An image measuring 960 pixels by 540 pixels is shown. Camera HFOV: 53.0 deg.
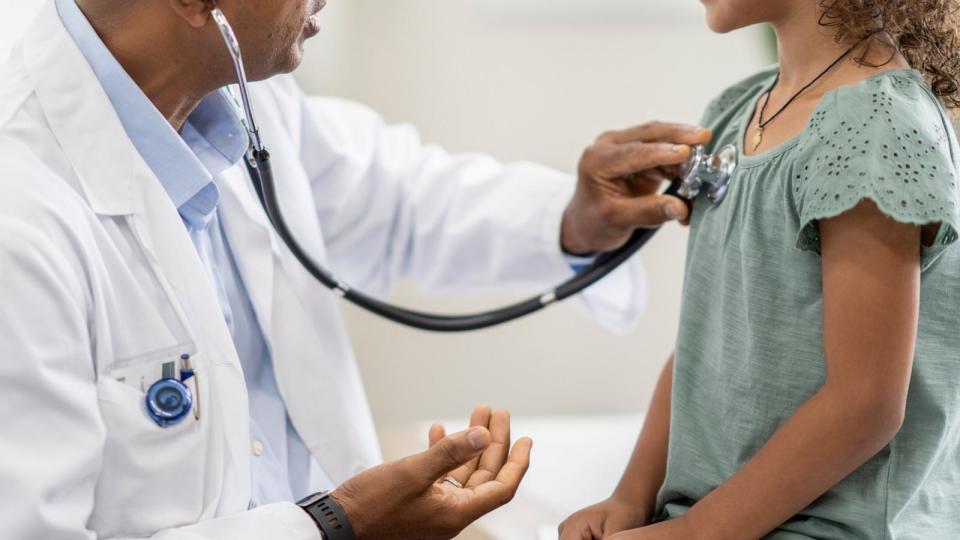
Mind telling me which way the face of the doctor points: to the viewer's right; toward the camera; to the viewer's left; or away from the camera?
to the viewer's right

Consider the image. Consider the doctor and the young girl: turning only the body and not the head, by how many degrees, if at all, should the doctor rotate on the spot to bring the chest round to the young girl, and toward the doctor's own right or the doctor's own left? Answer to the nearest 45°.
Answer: approximately 45° to the doctor's own left

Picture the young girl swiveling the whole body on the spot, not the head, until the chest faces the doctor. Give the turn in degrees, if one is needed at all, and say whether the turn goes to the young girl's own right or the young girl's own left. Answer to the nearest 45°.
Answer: approximately 45° to the young girl's own right

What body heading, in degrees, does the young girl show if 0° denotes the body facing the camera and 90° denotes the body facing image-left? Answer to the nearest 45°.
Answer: approximately 45°
